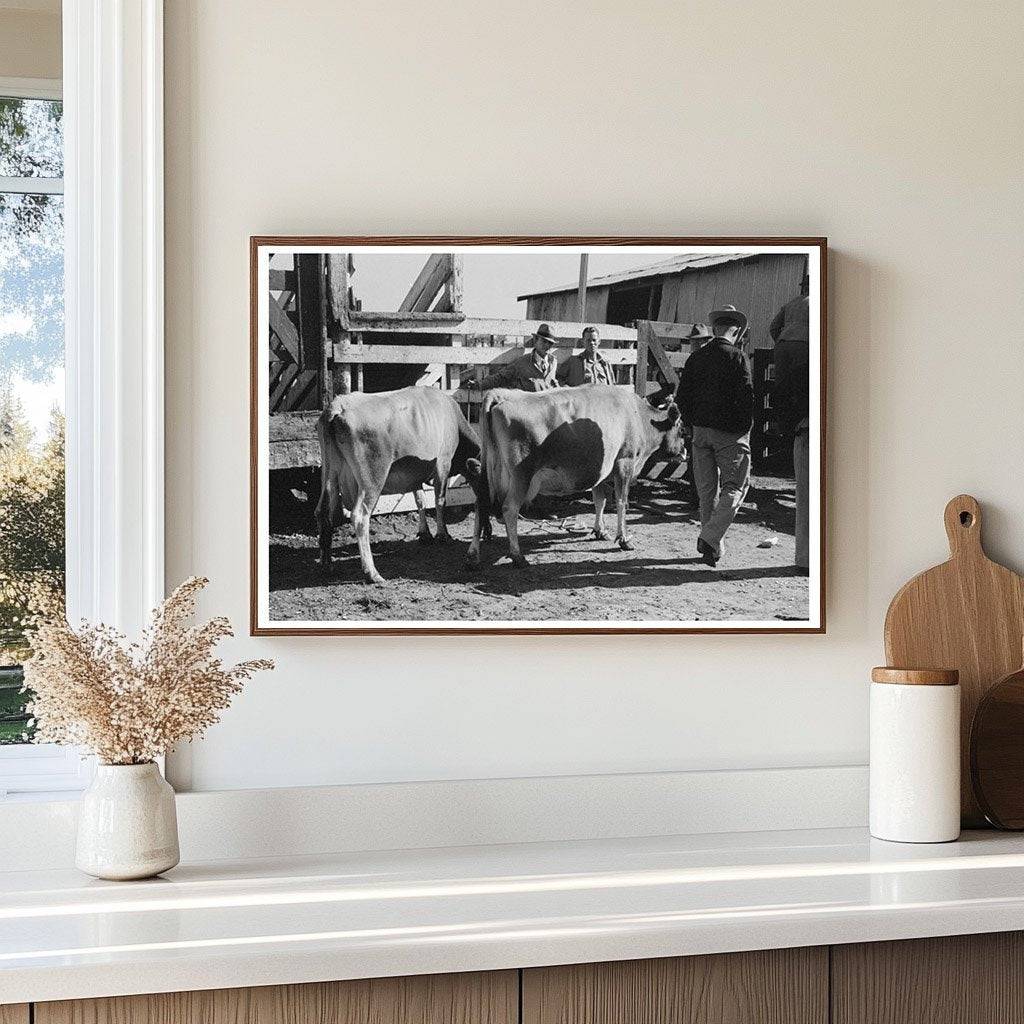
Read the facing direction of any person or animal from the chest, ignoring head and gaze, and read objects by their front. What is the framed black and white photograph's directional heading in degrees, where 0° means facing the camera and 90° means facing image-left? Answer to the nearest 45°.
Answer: approximately 0°
